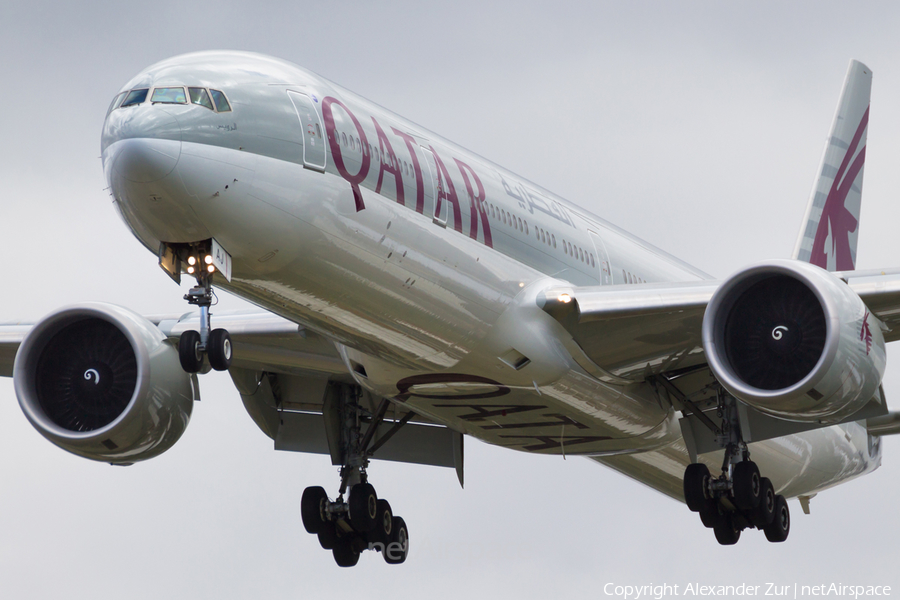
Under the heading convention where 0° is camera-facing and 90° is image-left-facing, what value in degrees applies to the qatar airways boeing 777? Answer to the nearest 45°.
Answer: approximately 45°
